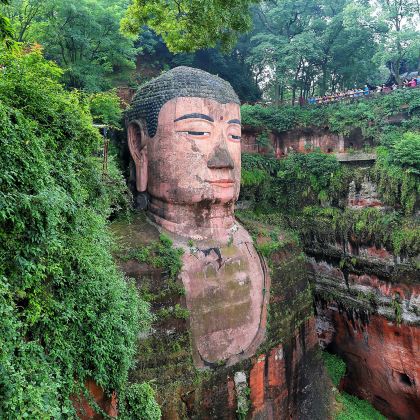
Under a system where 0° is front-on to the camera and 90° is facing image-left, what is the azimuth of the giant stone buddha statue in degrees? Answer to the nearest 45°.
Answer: approximately 315°

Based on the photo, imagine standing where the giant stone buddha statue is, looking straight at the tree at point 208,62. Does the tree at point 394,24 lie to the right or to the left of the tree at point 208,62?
right

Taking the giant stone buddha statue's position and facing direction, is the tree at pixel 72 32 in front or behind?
behind

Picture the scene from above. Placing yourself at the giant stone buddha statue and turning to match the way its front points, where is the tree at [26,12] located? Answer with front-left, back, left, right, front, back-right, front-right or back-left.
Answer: back

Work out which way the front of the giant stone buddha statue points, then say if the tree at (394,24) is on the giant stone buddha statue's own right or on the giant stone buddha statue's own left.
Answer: on the giant stone buddha statue's own left

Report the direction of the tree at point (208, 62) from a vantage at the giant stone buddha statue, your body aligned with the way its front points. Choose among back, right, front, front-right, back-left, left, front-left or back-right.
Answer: back-left
